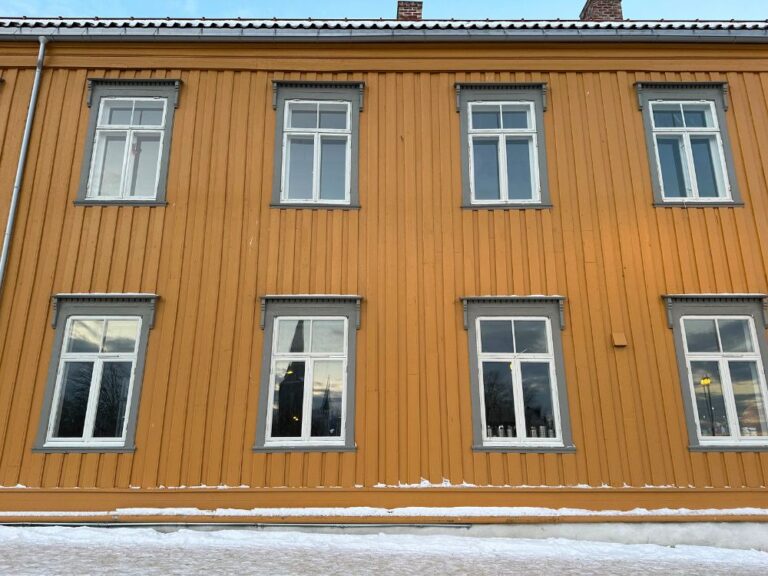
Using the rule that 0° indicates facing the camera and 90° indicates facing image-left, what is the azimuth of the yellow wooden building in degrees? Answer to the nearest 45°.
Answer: approximately 0°
